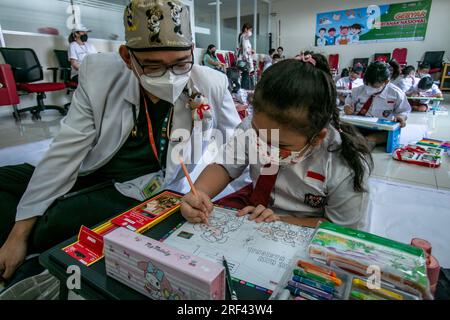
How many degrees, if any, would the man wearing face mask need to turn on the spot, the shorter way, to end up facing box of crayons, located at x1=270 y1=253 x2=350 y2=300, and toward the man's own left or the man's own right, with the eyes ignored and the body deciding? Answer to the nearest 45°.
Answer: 0° — they already face it

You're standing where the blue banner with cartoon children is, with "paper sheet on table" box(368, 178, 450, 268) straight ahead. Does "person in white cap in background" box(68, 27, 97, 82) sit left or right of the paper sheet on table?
right

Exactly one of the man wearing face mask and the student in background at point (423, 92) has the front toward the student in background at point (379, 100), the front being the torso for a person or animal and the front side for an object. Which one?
the student in background at point (423, 92)

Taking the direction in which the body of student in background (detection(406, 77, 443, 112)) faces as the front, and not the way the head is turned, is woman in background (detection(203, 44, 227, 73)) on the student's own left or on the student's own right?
on the student's own right

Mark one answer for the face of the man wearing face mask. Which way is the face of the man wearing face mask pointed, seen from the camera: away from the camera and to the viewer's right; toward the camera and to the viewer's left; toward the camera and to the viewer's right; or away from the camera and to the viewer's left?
toward the camera and to the viewer's right

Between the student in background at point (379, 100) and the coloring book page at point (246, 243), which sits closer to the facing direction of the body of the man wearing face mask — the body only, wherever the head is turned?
the coloring book page

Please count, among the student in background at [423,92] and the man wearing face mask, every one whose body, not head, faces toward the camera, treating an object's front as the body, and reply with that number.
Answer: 2
